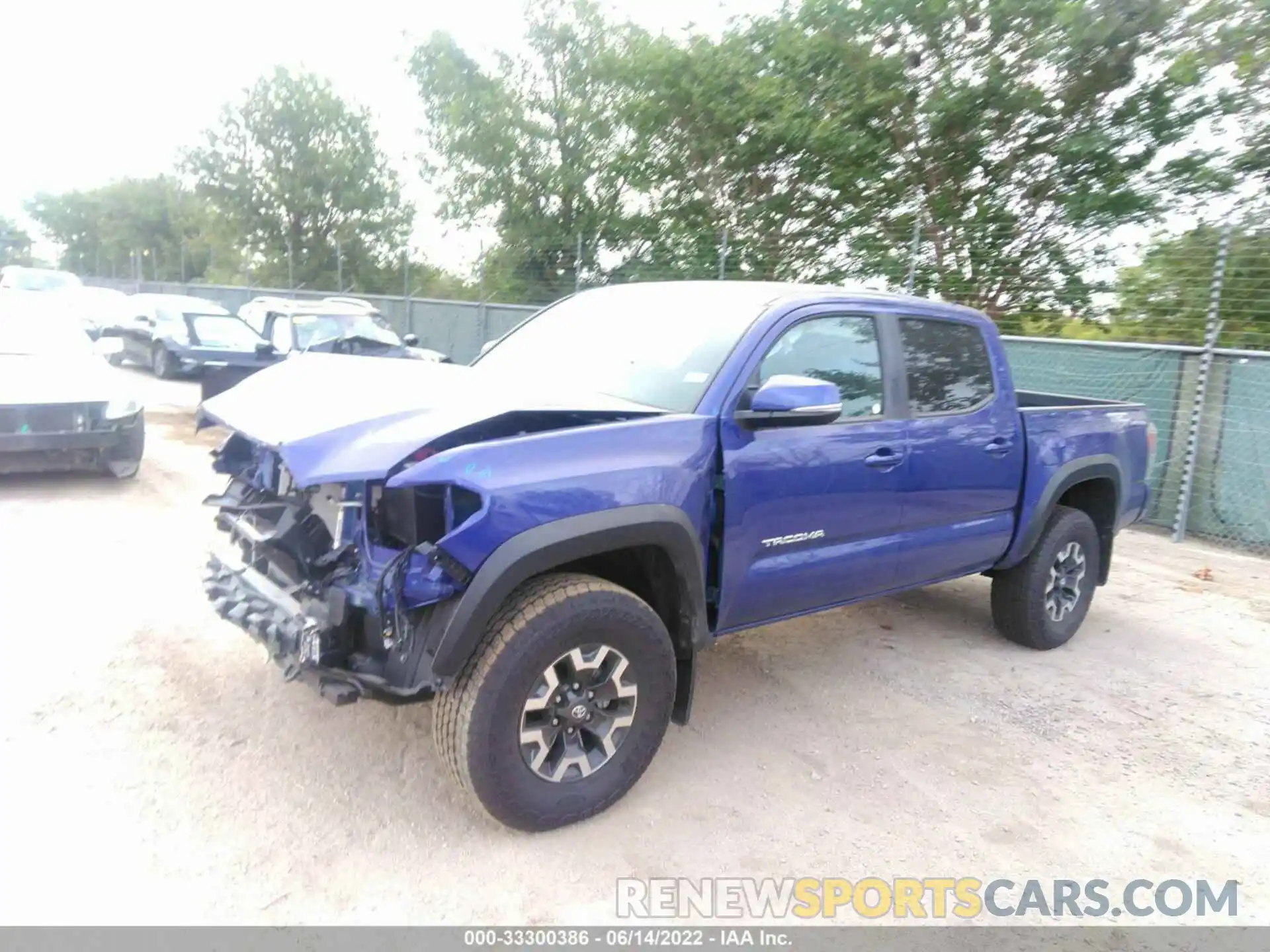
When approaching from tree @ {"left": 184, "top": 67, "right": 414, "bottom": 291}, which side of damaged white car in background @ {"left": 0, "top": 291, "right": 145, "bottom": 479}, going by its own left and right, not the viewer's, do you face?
back

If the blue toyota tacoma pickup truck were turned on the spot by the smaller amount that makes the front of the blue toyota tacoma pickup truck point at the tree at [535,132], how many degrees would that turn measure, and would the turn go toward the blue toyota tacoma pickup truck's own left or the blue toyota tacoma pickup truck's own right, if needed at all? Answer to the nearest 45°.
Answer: approximately 135° to the blue toyota tacoma pickup truck's own right

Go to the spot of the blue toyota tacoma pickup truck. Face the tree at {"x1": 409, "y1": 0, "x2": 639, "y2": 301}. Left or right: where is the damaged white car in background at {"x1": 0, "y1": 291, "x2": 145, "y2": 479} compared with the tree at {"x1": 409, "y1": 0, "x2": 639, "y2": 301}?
left

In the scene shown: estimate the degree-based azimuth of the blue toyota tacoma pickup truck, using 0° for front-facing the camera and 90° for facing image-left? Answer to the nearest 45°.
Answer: approximately 45°

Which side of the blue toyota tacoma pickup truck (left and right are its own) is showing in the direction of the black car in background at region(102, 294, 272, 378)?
right

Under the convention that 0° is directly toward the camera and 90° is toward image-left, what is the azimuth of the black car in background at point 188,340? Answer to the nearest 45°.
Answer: approximately 315°

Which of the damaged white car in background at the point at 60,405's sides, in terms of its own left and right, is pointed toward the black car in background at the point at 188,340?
back
